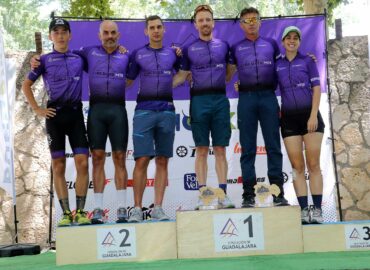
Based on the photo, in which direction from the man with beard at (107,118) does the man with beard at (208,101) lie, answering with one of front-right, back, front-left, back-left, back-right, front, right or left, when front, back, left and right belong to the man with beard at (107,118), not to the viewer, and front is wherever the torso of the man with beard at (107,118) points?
left

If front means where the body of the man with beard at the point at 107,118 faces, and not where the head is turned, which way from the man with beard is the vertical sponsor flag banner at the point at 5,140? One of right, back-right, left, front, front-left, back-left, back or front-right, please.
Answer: back-right

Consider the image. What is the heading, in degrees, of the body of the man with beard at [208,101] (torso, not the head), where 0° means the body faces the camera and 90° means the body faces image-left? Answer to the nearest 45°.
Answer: approximately 0°

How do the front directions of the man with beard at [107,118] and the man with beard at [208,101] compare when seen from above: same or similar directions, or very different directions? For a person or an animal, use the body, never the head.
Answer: same or similar directions

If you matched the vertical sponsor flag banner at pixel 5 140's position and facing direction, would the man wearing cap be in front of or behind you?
in front

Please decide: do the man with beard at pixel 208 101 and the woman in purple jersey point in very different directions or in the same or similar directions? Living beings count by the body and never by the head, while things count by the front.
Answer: same or similar directions

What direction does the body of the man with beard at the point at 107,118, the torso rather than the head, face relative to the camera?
toward the camera

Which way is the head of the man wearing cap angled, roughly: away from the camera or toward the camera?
toward the camera

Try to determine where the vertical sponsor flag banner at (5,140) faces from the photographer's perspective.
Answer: facing the viewer and to the right of the viewer

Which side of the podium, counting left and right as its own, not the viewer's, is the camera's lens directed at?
front

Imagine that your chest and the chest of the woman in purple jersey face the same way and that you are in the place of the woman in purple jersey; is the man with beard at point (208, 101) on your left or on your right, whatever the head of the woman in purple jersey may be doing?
on your right

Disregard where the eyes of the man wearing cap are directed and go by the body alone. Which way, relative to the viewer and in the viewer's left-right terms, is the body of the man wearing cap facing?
facing the viewer

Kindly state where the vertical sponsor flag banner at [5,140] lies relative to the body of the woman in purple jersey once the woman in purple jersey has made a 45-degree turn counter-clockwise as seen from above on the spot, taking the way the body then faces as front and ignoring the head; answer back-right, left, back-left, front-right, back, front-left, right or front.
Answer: back-right

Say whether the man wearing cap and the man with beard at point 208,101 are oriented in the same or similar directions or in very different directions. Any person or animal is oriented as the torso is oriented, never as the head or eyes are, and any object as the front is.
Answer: same or similar directions
